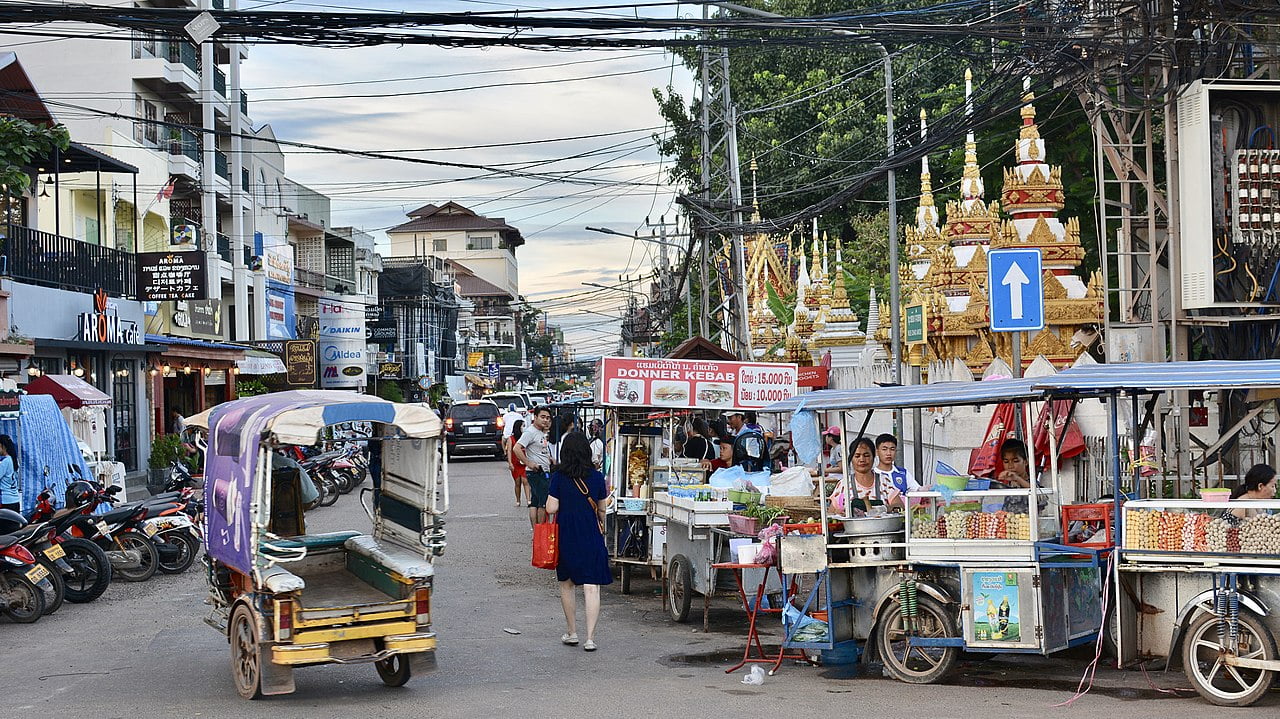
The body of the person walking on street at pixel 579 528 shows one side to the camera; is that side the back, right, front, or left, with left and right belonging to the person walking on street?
back

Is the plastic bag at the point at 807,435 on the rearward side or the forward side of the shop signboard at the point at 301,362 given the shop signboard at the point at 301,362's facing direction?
on the forward side

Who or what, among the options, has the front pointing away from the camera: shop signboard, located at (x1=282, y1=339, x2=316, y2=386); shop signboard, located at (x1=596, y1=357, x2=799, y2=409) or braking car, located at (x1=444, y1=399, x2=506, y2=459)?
the braking car

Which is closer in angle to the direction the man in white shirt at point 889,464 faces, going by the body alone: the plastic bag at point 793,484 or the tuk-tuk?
the tuk-tuk

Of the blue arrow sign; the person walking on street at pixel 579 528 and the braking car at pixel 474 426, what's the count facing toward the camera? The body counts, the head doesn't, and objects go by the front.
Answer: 1

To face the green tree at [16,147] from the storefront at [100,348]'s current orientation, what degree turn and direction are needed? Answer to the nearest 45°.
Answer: approximately 45° to its right

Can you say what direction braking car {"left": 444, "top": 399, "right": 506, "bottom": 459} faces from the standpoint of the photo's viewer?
facing away from the viewer

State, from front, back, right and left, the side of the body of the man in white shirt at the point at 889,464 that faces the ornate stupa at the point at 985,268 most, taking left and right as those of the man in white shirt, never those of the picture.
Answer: back

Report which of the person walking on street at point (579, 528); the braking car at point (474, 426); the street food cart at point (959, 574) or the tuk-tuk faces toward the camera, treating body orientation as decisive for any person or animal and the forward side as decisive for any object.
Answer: the street food cart

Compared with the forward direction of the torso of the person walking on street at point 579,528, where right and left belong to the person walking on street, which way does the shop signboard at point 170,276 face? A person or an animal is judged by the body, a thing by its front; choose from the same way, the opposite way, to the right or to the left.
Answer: the opposite way

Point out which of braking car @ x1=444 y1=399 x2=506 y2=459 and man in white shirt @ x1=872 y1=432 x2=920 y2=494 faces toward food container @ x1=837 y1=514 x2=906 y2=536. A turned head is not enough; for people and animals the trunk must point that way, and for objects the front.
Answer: the man in white shirt
